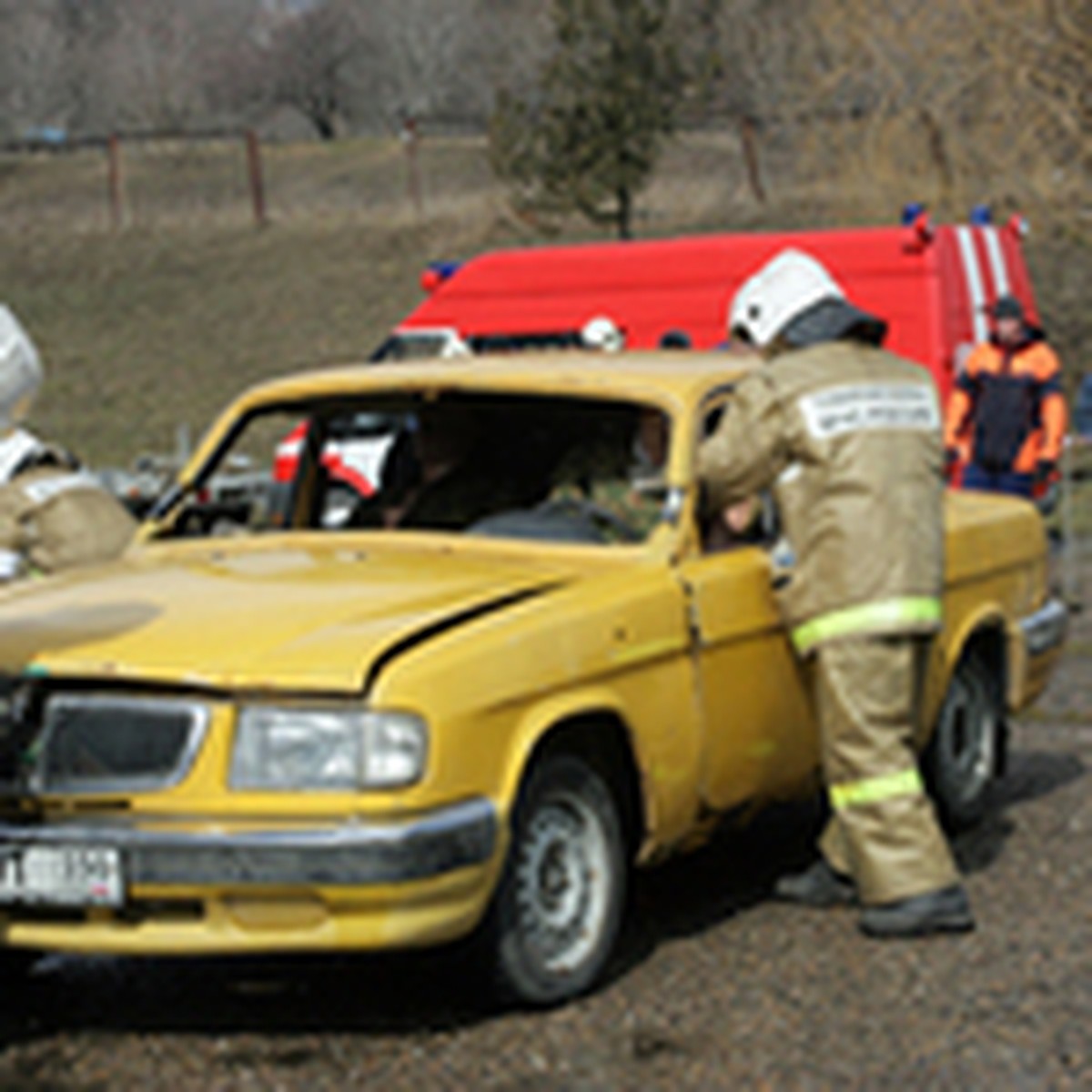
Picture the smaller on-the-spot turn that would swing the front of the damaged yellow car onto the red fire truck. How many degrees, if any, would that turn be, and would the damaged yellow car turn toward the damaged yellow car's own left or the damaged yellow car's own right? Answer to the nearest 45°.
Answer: approximately 135° to the damaged yellow car's own right

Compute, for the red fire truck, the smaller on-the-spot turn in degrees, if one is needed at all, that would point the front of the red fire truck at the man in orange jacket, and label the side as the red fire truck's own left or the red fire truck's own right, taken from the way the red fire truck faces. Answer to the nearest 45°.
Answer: approximately 180°

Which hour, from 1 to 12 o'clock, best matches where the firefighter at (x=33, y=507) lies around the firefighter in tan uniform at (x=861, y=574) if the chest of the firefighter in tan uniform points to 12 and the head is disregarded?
The firefighter is roughly at 11 o'clock from the firefighter in tan uniform.

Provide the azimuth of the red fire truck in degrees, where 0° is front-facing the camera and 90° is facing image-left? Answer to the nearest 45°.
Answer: approximately 135°

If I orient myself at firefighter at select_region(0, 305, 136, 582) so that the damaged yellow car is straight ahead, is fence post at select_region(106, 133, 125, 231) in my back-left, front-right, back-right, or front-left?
back-left

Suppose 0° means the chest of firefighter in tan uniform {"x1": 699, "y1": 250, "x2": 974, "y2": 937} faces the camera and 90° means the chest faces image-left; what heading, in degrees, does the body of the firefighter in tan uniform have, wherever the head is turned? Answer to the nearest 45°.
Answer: approximately 135°

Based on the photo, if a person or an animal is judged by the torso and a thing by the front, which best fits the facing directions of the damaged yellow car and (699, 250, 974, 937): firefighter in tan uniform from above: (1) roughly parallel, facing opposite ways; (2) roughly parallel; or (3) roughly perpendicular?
roughly perpendicular

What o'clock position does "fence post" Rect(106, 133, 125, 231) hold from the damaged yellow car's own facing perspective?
The fence post is roughly at 4 o'clock from the damaged yellow car.

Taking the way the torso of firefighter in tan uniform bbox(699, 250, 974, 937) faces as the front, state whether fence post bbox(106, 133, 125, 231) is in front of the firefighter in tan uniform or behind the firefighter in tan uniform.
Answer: in front

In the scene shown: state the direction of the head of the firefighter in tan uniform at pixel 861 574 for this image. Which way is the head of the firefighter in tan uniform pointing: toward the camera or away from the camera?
away from the camera

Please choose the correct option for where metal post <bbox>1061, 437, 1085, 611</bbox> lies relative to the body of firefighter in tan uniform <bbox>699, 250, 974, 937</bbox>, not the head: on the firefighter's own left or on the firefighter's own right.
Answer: on the firefighter's own right

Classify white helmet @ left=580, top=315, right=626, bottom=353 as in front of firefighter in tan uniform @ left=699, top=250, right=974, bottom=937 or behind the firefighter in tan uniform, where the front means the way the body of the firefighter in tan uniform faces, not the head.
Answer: in front

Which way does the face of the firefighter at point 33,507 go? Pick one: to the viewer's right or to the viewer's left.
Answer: to the viewer's right
